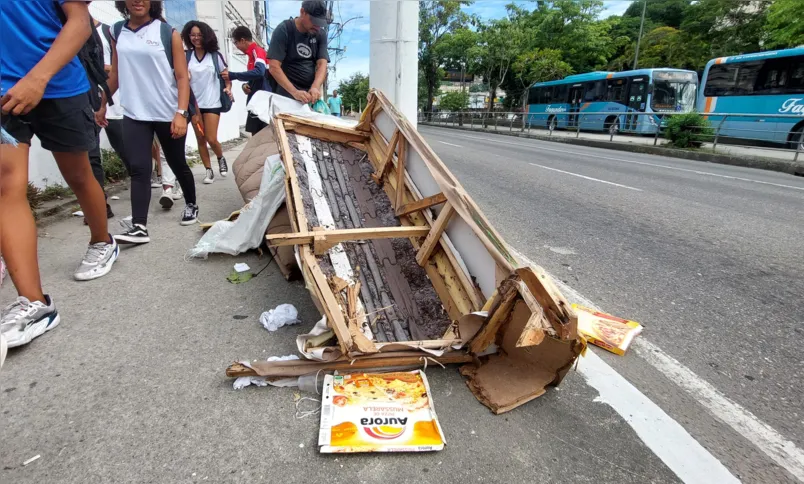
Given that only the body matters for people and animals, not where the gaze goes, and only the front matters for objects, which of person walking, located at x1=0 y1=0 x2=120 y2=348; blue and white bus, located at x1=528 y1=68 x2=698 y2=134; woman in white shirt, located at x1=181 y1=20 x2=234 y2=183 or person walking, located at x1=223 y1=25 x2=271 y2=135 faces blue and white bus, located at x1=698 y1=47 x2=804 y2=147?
blue and white bus, located at x1=528 y1=68 x2=698 y2=134

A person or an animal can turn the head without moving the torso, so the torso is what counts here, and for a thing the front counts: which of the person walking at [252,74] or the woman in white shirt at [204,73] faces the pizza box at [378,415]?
the woman in white shirt

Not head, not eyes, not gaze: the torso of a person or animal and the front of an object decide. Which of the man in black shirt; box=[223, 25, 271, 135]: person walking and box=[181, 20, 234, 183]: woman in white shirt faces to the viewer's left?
the person walking

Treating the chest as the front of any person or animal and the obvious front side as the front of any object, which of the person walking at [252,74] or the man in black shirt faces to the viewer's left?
the person walking

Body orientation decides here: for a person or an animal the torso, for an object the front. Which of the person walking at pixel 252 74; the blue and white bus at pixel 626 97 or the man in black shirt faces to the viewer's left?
the person walking

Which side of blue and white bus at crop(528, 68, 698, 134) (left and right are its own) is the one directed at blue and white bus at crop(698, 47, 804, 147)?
front

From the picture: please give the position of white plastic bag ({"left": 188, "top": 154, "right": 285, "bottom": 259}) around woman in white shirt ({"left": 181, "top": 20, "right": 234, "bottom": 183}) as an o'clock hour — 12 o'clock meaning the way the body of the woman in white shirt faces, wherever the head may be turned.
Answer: The white plastic bag is roughly at 12 o'clock from the woman in white shirt.

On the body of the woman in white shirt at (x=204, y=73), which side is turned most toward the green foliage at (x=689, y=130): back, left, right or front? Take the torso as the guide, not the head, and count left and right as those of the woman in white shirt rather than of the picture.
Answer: left

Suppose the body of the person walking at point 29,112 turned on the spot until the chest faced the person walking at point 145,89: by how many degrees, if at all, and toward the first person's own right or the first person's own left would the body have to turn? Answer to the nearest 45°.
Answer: approximately 180°

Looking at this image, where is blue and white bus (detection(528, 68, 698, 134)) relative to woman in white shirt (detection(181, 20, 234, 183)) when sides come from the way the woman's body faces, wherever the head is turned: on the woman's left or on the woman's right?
on the woman's left

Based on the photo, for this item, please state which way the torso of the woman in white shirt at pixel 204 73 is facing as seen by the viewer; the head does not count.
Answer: toward the camera

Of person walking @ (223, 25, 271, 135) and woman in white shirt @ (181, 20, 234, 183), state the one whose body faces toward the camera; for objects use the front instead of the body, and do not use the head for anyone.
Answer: the woman in white shirt

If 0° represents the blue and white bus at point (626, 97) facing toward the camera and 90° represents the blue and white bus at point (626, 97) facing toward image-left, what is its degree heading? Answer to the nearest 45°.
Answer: approximately 315°

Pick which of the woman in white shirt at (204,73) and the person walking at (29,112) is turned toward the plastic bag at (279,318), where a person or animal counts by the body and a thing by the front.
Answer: the woman in white shirt
